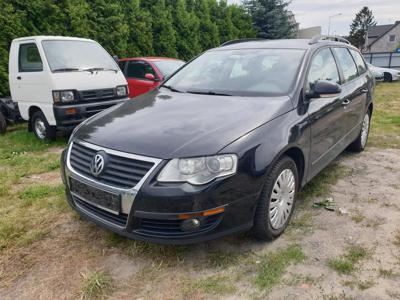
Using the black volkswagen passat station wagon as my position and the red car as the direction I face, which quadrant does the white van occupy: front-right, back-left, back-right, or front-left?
front-left

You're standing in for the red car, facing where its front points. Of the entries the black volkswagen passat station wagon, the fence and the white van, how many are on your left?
1

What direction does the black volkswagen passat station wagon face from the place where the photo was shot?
facing the viewer and to the left of the viewer

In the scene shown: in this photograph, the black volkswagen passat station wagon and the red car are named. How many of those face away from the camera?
0

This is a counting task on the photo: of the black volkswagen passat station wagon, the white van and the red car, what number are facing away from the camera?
0

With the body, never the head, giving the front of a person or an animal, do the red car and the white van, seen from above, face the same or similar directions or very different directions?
same or similar directions

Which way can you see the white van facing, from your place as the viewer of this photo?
facing the viewer and to the right of the viewer

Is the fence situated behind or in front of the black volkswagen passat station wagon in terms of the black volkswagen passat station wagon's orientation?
behind

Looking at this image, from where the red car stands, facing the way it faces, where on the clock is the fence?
The fence is roughly at 9 o'clock from the red car.

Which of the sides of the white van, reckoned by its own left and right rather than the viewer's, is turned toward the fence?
left

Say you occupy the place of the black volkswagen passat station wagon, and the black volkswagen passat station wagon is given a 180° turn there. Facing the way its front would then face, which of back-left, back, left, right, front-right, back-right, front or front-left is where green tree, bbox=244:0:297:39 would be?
front-left

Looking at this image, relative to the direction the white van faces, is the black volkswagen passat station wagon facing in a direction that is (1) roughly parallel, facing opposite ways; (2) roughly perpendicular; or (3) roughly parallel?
roughly perpendicular

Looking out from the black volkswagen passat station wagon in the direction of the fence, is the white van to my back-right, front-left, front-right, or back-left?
front-left

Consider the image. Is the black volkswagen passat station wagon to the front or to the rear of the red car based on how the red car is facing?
to the front
